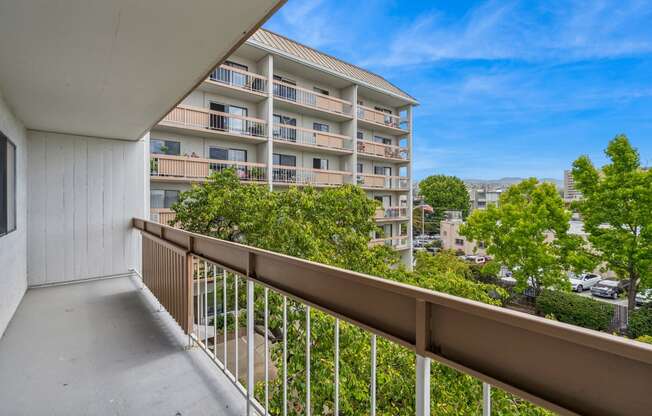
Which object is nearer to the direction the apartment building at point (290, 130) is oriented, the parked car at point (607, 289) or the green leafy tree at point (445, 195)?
the parked car

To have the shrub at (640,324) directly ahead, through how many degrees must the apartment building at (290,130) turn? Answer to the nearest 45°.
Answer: approximately 45° to its left

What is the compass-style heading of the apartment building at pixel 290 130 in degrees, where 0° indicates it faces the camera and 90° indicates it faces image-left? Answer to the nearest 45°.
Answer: approximately 315°

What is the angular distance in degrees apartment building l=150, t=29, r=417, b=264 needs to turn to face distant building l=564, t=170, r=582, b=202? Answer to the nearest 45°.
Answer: approximately 45° to its left

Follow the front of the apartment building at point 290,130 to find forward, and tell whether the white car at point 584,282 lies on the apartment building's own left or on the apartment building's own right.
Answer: on the apartment building's own left

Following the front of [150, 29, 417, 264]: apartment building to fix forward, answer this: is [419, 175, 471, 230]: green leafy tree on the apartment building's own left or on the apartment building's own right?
on the apartment building's own left

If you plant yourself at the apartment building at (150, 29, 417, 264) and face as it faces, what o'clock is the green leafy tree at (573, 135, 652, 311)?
The green leafy tree is roughly at 11 o'clock from the apartment building.
